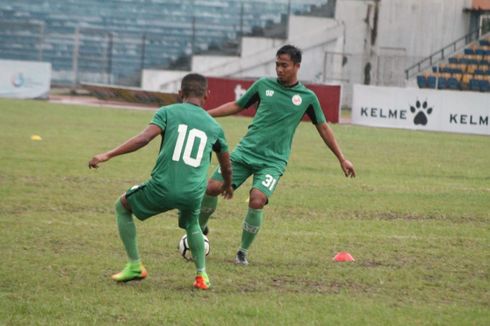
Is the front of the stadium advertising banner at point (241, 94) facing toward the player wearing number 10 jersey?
yes

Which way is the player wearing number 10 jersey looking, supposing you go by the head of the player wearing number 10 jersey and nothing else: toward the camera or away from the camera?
away from the camera

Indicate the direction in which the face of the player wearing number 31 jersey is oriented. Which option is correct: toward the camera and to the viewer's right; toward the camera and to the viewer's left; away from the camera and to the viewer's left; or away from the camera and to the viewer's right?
toward the camera and to the viewer's left

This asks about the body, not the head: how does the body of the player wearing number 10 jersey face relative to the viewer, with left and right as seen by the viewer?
facing away from the viewer

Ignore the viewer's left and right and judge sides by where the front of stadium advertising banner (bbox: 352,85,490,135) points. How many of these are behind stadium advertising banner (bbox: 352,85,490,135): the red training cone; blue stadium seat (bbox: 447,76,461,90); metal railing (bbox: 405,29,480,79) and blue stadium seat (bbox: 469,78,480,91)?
3

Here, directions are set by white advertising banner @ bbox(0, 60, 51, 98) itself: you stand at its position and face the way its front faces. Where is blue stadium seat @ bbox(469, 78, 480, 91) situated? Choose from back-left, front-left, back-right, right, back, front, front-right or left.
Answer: left

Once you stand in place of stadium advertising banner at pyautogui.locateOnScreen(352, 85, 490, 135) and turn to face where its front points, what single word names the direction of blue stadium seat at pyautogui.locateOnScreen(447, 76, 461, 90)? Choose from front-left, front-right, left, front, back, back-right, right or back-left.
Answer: back

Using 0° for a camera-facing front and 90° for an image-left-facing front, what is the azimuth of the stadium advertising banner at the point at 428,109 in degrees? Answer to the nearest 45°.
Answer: approximately 0°

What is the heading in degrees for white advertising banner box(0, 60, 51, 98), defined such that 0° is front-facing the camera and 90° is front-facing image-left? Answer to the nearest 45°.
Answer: approximately 0°

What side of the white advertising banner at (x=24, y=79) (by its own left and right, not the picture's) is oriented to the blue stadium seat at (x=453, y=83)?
left

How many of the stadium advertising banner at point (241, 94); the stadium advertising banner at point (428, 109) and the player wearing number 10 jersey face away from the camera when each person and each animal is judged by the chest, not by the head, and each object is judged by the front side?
1

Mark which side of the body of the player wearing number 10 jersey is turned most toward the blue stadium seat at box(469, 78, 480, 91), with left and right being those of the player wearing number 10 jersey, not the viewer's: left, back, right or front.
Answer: front

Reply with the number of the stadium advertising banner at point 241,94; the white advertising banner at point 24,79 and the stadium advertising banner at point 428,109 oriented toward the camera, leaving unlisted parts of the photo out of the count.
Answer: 3

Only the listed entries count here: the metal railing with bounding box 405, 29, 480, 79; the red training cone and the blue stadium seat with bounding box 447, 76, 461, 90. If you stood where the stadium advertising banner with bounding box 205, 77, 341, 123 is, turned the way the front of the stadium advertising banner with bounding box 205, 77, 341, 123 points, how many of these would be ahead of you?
1

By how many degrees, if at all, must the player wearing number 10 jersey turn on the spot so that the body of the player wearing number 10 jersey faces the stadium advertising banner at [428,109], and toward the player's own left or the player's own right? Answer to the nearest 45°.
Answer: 0° — they already face it

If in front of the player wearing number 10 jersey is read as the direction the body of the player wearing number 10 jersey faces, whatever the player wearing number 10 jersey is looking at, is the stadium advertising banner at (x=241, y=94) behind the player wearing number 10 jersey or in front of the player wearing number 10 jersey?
in front
